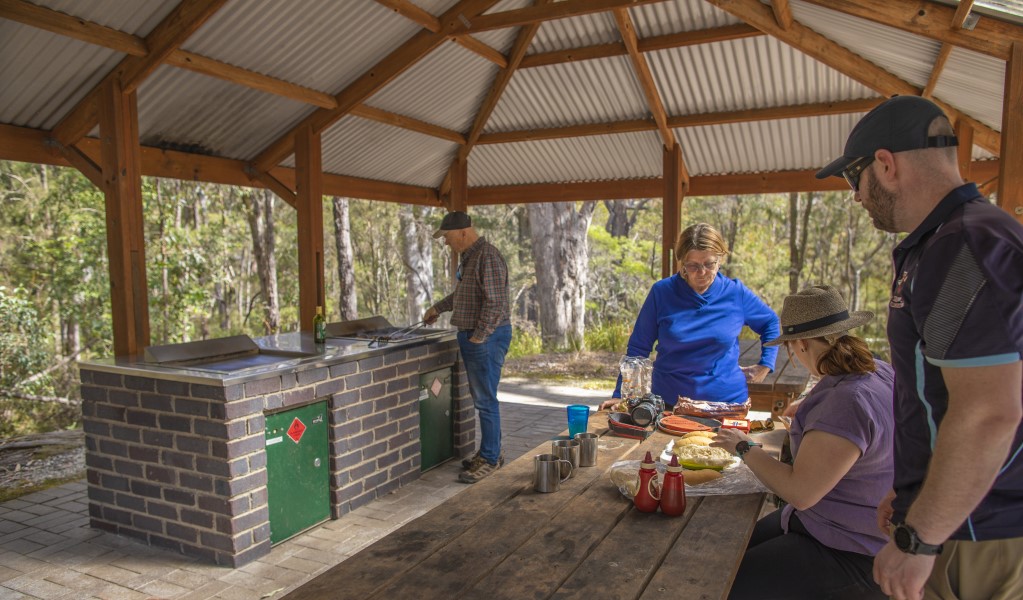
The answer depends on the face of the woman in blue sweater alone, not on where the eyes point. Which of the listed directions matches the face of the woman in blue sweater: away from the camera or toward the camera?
toward the camera

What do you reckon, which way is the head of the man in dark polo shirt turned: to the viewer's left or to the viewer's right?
to the viewer's left

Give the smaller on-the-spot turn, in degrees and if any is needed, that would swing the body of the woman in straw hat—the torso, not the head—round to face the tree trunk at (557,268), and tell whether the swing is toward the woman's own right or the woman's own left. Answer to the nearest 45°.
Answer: approximately 45° to the woman's own right

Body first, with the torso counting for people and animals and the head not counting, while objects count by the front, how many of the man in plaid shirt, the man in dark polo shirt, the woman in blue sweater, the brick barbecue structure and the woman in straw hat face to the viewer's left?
3

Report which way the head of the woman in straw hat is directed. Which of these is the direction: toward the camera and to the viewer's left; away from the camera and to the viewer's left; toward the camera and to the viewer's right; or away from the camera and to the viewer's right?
away from the camera and to the viewer's left

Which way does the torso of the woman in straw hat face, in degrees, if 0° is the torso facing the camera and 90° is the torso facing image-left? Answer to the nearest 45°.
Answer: approximately 90°

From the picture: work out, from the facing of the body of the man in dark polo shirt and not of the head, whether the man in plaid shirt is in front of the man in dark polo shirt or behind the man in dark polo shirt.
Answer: in front

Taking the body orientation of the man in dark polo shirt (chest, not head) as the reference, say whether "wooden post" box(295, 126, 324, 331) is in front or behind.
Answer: in front

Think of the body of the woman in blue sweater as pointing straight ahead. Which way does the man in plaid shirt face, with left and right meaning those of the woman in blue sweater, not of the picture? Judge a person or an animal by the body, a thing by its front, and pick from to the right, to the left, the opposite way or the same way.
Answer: to the right

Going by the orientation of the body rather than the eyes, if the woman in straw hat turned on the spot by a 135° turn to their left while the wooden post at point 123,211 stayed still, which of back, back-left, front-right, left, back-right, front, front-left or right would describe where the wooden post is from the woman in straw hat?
back-right

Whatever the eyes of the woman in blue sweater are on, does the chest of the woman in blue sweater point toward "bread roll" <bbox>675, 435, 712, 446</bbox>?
yes

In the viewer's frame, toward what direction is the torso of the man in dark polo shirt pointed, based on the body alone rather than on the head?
to the viewer's left

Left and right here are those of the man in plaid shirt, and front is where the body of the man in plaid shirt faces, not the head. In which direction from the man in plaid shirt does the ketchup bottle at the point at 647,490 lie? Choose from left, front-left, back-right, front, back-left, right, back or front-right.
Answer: left

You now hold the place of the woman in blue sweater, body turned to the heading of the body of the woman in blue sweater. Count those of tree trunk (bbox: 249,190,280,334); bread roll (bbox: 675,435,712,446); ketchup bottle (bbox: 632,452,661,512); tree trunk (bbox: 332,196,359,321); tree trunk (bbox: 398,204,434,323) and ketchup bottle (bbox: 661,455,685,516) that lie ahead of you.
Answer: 3

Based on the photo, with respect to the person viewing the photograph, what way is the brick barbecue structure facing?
facing the viewer and to the right of the viewer

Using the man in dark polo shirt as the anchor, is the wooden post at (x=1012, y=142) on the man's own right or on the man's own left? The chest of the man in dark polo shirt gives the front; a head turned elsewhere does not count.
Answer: on the man's own right

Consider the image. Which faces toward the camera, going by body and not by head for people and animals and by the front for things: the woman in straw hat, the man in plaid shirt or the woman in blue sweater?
the woman in blue sweater

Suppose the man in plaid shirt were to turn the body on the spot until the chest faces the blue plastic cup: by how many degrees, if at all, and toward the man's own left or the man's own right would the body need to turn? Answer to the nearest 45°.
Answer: approximately 90° to the man's own left
